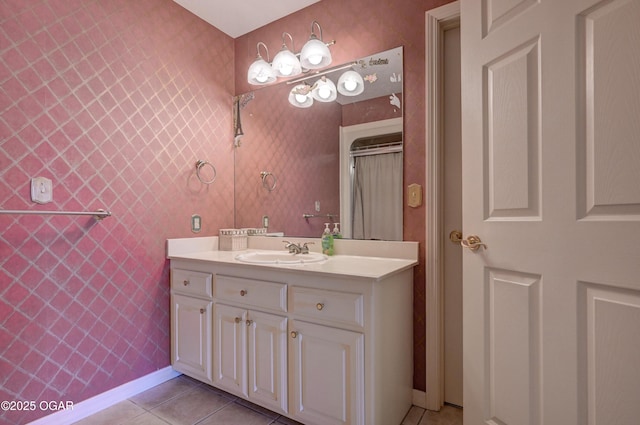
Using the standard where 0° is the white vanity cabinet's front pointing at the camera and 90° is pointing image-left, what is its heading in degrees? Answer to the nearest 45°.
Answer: approximately 45°

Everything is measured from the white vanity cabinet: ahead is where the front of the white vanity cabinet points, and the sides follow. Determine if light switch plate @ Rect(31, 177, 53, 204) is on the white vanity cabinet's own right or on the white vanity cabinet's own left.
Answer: on the white vanity cabinet's own right

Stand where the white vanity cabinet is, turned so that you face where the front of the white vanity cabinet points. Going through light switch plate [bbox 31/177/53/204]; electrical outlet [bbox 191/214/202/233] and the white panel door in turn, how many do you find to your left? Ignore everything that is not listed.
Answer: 1

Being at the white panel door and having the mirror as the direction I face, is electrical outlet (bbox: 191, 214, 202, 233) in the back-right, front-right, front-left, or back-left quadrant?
front-left

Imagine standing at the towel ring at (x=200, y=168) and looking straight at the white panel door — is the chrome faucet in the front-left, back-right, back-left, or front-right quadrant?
front-left

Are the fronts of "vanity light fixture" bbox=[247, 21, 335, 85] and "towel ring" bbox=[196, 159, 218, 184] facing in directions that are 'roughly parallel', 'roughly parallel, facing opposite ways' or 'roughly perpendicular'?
roughly perpendicular

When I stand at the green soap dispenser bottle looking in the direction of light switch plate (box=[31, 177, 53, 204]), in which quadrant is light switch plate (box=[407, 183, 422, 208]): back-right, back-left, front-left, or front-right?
back-left

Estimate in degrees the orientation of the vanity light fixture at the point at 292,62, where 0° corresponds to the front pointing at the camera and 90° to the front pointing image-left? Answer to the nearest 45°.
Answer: approximately 45°

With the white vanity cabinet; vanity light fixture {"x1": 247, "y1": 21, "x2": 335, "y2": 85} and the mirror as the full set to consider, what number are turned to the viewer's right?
0

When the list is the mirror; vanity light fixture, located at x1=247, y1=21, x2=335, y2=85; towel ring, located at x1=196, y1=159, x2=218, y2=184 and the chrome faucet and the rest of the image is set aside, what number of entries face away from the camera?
0

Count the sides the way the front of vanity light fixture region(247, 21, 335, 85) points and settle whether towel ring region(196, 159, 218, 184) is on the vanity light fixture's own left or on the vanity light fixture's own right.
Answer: on the vanity light fixture's own right

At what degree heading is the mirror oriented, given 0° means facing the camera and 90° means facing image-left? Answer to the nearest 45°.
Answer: approximately 45°

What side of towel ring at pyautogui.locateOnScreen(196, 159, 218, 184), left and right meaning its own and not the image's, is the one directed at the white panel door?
front

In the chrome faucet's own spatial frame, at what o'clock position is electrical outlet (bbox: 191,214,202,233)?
The electrical outlet is roughly at 2 o'clock from the chrome faucet.

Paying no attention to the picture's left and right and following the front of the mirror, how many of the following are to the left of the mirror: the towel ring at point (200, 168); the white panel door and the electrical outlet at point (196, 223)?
1
